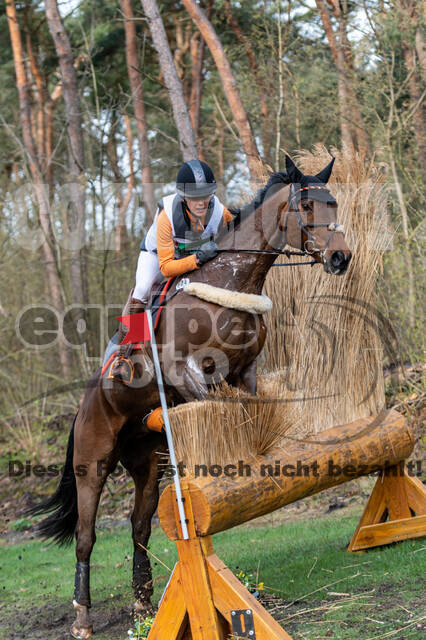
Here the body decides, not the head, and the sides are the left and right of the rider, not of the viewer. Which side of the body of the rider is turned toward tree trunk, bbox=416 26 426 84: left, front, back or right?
left

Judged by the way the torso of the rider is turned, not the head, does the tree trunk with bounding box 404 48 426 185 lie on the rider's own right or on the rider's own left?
on the rider's own left

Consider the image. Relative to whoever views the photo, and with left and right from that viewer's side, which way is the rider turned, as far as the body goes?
facing the viewer and to the right of the viewer

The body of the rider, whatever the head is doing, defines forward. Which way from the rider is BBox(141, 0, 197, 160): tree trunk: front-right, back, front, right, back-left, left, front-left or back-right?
back-left

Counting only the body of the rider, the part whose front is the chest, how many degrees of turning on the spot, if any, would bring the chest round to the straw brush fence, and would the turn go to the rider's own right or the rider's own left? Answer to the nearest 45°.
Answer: approximately 45° to the rider's own left

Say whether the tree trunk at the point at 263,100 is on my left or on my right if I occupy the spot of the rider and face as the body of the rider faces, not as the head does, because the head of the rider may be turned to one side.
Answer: on my left

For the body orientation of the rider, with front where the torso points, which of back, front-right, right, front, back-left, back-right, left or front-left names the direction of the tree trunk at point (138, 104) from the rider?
back-left

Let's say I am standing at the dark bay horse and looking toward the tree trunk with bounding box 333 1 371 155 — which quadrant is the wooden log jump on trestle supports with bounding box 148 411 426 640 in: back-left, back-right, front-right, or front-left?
back-right

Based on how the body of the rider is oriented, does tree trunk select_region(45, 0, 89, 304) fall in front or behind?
behind
